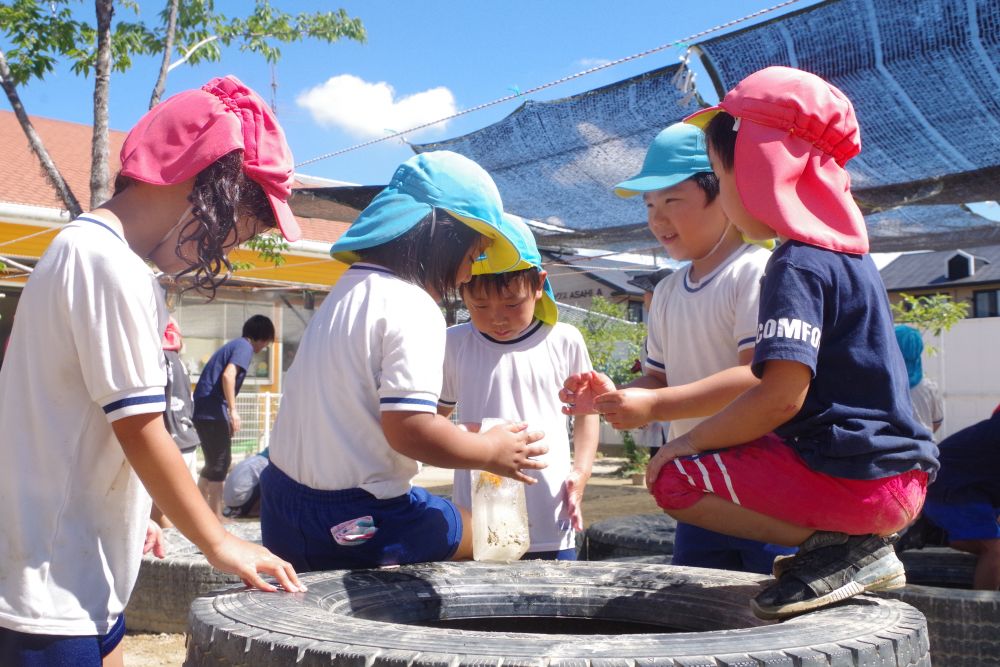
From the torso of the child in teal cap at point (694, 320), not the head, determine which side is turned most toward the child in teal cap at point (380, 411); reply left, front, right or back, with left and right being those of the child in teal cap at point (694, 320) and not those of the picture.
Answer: front

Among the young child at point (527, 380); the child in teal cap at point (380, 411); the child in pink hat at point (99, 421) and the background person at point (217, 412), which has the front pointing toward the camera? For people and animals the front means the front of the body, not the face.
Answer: the young child

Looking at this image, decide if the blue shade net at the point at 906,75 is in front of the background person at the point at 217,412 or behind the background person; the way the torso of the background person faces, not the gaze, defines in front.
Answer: in front

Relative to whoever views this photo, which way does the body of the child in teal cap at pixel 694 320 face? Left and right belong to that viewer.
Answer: facing the viewer and to the left of the viewer

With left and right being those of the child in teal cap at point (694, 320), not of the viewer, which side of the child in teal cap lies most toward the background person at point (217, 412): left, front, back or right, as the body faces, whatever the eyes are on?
right

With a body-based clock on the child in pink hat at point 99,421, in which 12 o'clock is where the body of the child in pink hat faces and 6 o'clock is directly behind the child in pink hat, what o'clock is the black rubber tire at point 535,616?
The black rubber tire is roughly at 1 o'clock from the child in pink hat.

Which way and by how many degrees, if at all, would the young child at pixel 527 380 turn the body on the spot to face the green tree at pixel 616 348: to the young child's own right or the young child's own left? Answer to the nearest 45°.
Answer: approximately 180°

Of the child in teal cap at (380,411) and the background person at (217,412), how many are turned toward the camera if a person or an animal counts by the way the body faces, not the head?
0

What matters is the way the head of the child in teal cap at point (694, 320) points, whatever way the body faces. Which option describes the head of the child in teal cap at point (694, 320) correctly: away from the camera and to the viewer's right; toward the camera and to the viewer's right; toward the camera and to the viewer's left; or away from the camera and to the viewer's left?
toward the camera and to the viewer's left

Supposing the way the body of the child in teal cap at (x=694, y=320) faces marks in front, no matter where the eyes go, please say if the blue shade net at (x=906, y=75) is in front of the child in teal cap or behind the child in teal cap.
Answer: behind

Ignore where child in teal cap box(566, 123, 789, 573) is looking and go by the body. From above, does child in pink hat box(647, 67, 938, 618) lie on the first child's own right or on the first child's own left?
on the first child's own left

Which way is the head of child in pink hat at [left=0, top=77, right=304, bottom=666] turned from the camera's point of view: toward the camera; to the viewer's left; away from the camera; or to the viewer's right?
to the viewer's right

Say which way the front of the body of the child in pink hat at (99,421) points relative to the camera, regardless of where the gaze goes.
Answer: to the viewer's right

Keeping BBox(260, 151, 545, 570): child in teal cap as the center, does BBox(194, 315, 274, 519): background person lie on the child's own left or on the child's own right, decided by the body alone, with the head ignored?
on the child's own left

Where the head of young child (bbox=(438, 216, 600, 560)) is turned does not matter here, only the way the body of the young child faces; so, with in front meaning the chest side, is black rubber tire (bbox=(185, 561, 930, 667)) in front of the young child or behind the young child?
in front
